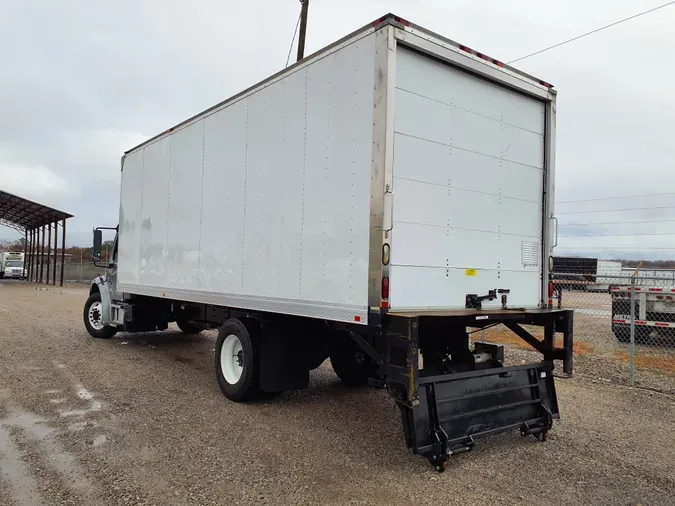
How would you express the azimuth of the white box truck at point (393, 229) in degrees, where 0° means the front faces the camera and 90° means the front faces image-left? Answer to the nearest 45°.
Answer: approximately 135°

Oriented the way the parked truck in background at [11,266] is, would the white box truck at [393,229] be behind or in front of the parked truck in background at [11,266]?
in front

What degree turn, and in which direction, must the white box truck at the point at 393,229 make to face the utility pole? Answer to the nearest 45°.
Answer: approximately 45° to its right

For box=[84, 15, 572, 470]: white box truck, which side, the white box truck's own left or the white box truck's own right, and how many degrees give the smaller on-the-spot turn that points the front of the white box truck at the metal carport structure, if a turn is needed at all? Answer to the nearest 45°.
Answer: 0° — it already faces it

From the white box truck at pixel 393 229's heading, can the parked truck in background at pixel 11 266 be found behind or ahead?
ahead

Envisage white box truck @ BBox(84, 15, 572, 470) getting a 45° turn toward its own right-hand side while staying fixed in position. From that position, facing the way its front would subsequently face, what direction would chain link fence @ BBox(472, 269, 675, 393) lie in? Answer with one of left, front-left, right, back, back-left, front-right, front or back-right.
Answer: front-right
